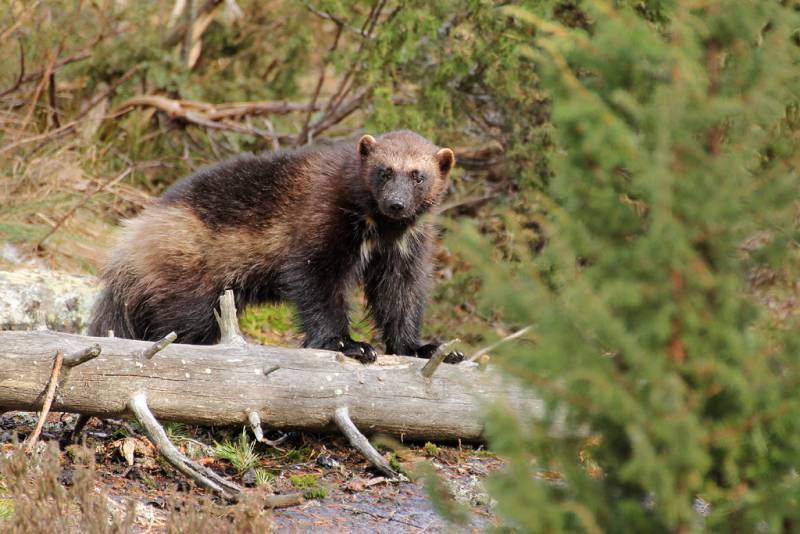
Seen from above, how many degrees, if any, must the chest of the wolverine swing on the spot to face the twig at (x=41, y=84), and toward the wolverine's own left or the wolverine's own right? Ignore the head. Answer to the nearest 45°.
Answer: approximately 180°

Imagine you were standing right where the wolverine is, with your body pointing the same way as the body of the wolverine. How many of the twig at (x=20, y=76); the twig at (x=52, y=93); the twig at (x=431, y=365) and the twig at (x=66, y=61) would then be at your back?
3

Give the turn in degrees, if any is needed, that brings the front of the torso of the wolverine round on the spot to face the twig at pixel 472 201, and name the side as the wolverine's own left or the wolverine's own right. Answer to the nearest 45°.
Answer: approximately 90° to the wolverine's own left

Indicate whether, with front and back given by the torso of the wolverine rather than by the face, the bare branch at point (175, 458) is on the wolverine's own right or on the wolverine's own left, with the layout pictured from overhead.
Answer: on the wolverine's own right

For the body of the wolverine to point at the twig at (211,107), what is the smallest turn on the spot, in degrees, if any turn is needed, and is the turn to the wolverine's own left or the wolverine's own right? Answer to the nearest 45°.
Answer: approximately 135° to the wolverine's own left

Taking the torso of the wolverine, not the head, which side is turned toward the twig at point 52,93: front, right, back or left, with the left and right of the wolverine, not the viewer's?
back

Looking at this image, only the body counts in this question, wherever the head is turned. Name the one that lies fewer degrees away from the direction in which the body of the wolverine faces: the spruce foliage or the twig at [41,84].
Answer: the spruce foliage

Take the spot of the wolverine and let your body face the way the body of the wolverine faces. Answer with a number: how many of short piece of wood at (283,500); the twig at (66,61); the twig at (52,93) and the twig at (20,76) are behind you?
3

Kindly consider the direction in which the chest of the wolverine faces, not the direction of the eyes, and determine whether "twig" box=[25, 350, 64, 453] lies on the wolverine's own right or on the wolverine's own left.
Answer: on the wolverine's own right

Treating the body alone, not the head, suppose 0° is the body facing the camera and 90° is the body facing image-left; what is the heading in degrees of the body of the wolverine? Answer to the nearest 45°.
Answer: approximately 315°
